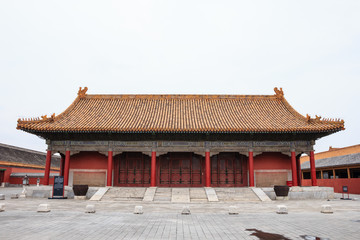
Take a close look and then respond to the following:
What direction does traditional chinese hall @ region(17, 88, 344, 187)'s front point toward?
toward the camera

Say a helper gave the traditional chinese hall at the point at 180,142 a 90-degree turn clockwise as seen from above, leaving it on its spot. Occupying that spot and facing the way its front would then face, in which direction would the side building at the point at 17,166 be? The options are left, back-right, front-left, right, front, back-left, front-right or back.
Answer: front-right

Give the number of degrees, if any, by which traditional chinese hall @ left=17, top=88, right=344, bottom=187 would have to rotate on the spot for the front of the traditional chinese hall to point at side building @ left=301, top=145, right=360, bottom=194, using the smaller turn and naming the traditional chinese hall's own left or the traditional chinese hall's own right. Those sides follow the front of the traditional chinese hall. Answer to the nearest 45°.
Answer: approximately 135° to the traditional chinese hall's own left
